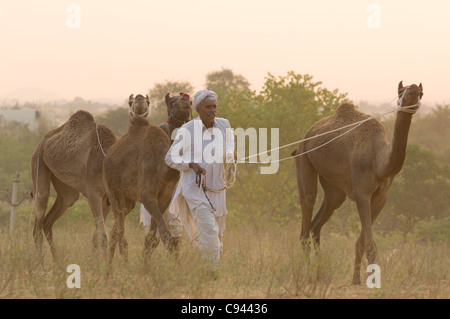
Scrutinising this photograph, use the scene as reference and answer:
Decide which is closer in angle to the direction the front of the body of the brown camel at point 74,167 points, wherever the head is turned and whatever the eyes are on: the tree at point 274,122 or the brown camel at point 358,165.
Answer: the brown camel

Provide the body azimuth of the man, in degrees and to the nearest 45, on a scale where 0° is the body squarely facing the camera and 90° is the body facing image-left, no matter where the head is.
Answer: approximately 315°

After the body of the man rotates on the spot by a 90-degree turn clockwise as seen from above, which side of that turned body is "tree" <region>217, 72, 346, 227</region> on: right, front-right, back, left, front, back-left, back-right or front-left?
back-right

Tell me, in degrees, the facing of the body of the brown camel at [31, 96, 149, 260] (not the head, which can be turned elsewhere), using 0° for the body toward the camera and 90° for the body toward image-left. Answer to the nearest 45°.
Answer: approximately 315°

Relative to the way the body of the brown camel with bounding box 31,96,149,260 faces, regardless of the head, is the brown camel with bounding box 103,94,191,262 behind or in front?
in front

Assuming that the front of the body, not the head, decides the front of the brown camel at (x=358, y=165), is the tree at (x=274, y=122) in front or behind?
behind

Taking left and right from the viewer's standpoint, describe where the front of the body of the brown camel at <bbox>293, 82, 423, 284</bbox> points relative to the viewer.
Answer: facing the viewer and to the right of the viewer

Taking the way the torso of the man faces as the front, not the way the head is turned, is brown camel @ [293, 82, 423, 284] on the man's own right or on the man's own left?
on the man's own left

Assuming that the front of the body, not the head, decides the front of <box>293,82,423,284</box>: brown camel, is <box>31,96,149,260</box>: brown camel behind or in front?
behind

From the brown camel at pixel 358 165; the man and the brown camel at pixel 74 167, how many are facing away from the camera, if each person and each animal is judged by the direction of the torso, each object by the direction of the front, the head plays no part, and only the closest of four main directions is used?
0

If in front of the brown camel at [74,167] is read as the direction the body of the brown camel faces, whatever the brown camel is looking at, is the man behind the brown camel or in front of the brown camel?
in front
